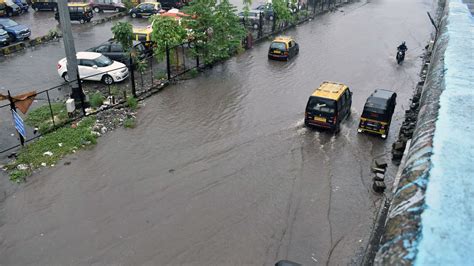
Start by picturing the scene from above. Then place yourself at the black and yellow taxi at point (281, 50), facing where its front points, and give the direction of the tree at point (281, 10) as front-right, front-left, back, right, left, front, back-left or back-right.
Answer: front-left

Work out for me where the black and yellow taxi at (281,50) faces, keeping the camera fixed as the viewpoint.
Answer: facing away from the viewer and to the right of the viewer
